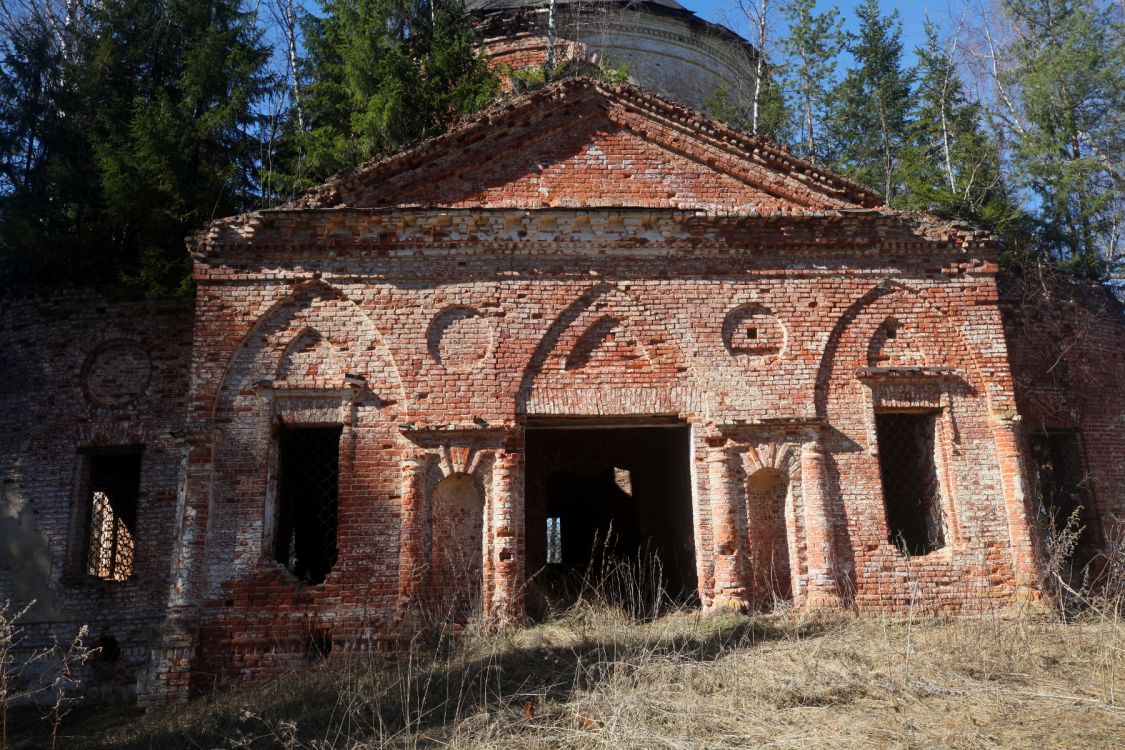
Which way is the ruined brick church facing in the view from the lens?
facing the viewer

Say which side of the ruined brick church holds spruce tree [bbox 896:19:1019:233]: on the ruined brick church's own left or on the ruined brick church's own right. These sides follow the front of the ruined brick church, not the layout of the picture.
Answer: on the ruined brick church's own left

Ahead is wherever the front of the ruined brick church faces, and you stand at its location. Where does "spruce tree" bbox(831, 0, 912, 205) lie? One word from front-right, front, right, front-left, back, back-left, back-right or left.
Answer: back-left
